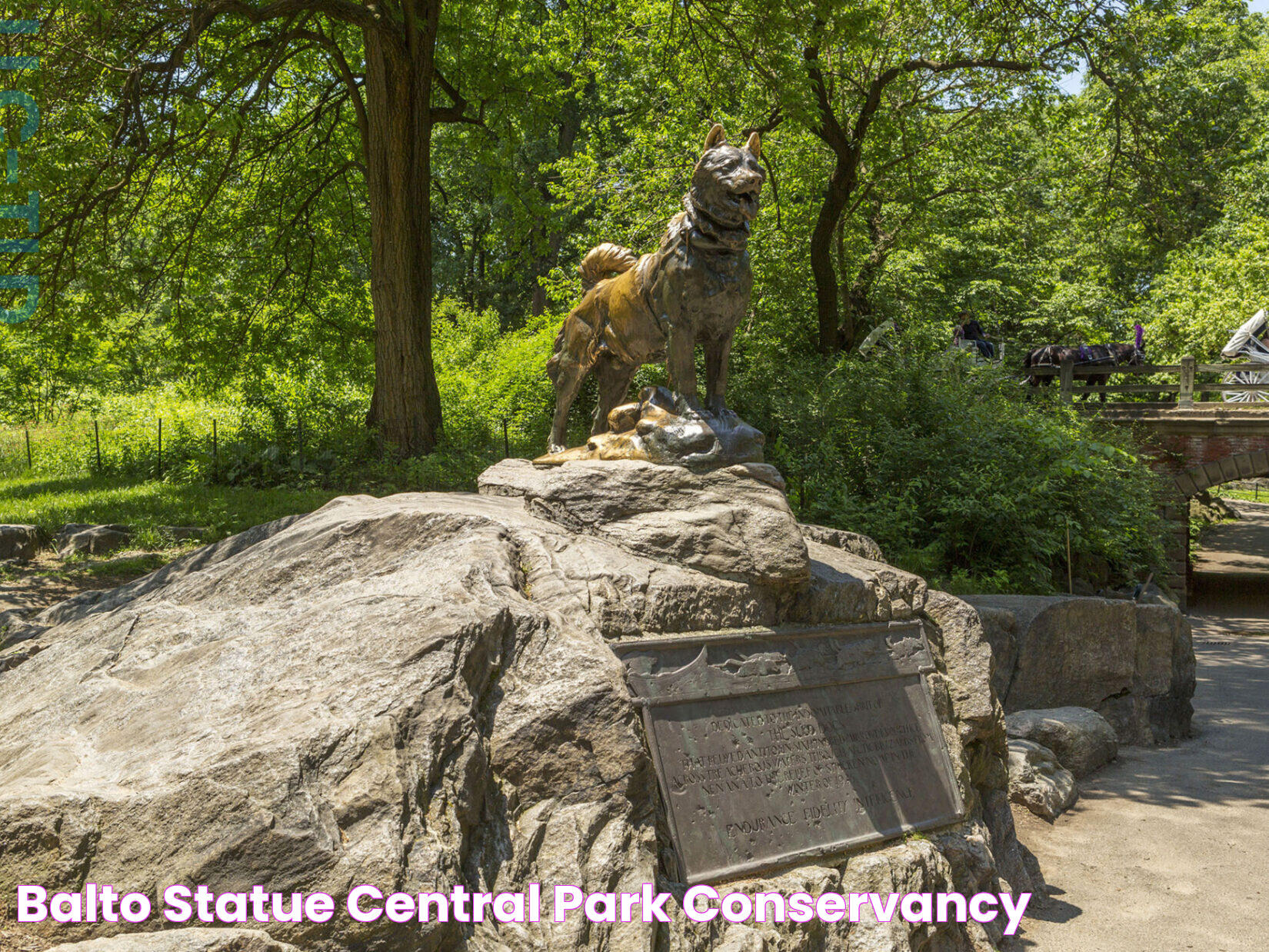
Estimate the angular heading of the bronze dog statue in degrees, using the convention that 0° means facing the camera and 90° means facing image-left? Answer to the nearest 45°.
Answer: approximately 315°

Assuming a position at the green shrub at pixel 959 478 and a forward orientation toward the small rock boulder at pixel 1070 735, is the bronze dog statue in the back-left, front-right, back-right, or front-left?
front-right
